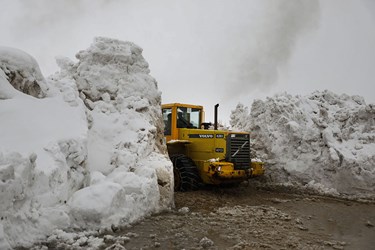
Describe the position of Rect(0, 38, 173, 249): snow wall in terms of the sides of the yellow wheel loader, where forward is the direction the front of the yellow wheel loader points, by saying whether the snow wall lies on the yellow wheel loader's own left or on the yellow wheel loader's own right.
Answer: on the yellow wheel loader's own left

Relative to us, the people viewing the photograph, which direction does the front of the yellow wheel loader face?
facing away from the viewer and to the left of the viewer

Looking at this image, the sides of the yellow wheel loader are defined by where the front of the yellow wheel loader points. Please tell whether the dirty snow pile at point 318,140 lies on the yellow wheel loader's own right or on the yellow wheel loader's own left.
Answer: on the yellow wheel loader's own right

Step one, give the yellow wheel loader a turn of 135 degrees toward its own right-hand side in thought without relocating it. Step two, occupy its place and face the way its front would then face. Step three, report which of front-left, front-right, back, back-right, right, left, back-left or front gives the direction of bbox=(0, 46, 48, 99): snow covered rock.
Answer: back-right
